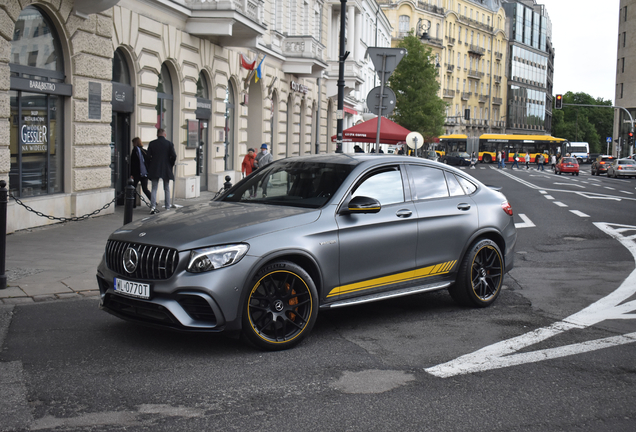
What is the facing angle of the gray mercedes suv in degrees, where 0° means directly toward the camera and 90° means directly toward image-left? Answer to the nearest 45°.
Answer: approximately 45°

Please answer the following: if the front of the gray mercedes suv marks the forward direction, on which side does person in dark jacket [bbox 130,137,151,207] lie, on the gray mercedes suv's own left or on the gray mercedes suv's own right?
on the gray mercedes suv's own right
